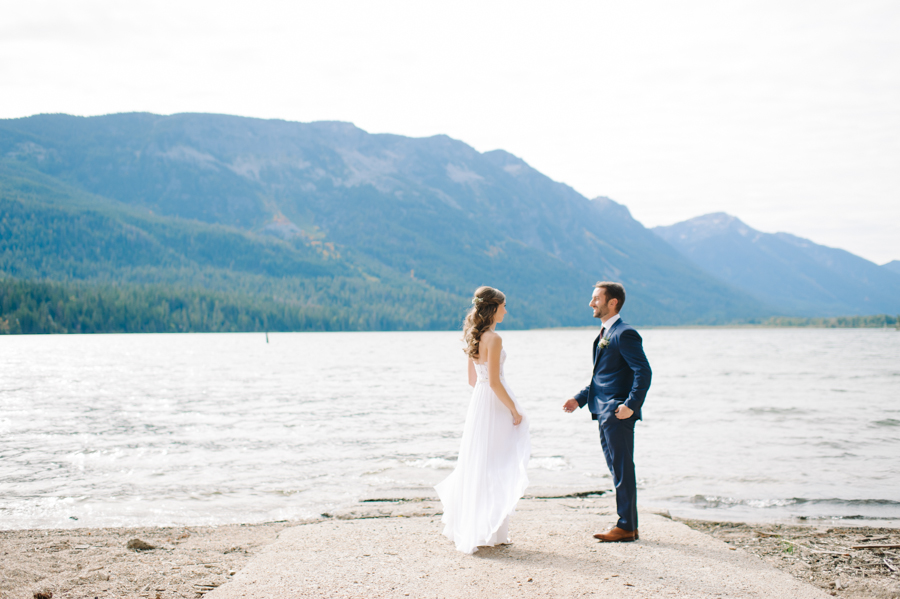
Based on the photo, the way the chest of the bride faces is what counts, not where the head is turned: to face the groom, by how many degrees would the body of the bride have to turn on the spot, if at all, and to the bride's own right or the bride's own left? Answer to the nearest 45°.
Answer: approximately 45° to the bride's own right

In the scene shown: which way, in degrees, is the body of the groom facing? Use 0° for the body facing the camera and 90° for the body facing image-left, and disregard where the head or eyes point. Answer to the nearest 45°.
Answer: approximately 90°

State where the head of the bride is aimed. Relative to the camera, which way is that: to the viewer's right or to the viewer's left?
to the viewer's right

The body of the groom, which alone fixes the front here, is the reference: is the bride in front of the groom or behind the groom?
in front

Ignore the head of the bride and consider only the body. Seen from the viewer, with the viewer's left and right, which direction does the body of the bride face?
facing away from the viewer and to the right of the viewer

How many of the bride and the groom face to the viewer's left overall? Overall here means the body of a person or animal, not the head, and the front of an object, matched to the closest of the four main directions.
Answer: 1

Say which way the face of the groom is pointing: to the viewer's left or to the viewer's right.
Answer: to the viewer's left
